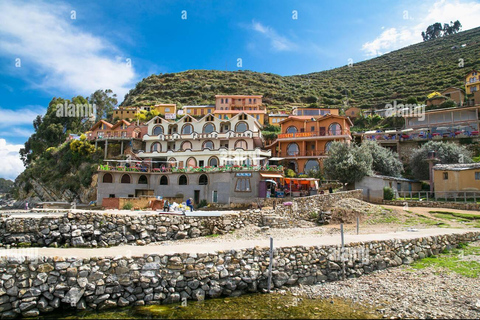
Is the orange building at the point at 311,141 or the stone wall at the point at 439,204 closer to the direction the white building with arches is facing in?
the stone wall

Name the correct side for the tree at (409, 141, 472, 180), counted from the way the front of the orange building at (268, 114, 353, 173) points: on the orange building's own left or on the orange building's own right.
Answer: on the orange building's own left

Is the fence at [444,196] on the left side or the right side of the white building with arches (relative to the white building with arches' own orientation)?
on its left

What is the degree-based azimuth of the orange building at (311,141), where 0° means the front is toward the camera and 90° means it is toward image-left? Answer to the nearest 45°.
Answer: approximately 0°

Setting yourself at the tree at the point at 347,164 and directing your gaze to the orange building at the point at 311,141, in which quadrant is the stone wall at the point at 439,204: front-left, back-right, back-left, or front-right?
back-right

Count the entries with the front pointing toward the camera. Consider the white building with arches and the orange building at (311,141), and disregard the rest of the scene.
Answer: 2

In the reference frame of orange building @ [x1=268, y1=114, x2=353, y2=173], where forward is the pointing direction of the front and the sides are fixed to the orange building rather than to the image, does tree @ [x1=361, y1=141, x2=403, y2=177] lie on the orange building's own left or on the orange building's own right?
on the orange building's own left

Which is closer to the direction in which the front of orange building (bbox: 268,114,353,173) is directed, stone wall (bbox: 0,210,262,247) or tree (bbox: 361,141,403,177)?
the stone wall

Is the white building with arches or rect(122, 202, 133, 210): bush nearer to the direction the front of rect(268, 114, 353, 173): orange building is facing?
the bush

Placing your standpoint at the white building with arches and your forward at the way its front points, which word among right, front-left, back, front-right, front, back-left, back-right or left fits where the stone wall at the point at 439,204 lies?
front-left

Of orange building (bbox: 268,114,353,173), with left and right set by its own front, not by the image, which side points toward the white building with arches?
right

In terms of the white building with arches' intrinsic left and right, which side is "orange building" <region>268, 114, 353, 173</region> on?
on its left
